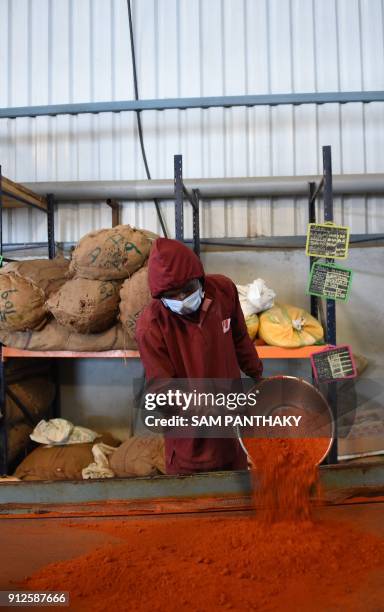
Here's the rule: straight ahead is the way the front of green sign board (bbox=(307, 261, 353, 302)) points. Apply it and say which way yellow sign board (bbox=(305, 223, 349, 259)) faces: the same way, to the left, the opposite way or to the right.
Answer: the same way

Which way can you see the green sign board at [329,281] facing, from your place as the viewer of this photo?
facing the viewer

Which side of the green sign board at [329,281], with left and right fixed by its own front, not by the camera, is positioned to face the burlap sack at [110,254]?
right

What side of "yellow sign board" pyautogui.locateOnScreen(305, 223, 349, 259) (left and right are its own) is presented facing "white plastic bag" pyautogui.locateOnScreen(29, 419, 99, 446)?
right

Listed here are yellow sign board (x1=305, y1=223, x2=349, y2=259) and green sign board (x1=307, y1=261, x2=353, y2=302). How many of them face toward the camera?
2

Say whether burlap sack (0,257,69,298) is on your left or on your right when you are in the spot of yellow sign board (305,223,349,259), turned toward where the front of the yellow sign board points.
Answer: on your right

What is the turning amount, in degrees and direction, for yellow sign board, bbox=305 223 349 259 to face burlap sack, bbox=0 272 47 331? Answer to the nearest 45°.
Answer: approximately 90° to its right

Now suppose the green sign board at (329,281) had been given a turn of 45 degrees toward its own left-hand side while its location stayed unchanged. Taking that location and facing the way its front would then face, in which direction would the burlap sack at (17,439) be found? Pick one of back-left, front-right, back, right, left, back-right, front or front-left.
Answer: back-right

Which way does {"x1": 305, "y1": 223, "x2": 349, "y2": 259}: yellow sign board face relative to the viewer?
toward the camera

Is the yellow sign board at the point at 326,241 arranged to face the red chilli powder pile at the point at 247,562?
yes

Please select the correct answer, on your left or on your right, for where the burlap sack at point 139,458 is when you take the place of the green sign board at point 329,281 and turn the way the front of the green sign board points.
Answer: on your right
